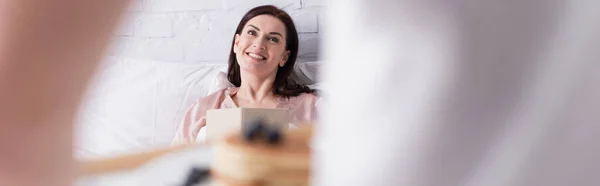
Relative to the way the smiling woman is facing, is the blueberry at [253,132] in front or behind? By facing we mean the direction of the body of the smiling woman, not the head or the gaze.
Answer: in front

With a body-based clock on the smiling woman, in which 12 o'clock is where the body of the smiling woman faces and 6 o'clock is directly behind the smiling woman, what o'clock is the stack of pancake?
The stack of pancake is roughly at 12 o'clock from the smiling woman.

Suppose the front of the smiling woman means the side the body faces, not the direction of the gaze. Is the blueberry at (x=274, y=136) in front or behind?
in front

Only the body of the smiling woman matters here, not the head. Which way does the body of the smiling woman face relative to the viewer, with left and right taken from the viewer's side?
facing the viewer
